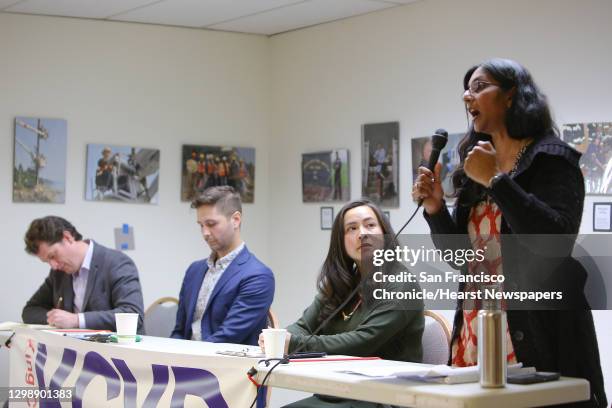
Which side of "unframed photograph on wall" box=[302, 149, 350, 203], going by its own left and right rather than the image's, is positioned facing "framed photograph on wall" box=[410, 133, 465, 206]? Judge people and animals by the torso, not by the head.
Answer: left

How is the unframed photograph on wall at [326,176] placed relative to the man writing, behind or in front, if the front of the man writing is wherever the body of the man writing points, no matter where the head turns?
behind

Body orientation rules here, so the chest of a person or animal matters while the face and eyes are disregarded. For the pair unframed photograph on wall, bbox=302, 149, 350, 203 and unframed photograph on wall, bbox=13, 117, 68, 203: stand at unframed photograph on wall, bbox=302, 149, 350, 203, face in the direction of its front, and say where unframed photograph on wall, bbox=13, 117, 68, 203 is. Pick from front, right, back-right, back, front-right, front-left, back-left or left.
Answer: front-right

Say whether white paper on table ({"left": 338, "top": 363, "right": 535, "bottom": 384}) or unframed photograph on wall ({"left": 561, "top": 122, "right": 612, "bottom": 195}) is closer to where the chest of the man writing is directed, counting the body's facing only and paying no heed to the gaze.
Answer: the white paper on table

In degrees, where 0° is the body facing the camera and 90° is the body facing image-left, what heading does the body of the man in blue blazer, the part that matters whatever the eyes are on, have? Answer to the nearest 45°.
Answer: approximately 45°

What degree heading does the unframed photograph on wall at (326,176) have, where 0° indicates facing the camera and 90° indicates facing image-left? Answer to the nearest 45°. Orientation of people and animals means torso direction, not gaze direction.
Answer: approximately 45°

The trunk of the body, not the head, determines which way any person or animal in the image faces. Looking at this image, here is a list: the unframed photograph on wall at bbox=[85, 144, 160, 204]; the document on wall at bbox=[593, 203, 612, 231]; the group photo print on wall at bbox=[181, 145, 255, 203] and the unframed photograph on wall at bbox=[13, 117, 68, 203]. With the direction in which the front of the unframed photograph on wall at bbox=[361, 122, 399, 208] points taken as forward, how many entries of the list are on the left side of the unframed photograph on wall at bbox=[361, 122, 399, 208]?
1

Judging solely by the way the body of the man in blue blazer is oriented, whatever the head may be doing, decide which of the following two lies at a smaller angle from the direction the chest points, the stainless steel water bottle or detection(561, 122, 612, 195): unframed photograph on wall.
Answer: the stainless steel water bottle

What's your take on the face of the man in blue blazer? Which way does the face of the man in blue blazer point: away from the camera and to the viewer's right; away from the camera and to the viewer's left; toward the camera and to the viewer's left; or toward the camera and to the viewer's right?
toward the camera and to the viewer's left

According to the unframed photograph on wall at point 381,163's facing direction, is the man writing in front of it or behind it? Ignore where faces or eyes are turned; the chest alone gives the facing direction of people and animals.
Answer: in front

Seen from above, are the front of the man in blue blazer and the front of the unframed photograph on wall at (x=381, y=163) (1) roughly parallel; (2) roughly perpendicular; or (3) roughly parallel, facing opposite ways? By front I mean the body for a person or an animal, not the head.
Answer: roughly parallel

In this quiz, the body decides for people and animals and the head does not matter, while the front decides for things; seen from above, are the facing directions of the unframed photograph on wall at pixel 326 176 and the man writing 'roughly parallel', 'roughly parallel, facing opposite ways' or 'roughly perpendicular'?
roughly parallel

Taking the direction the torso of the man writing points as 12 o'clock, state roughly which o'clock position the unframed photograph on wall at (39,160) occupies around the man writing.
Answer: The unframed photograph on wall is roughly at 4 o'clock from the man writing.

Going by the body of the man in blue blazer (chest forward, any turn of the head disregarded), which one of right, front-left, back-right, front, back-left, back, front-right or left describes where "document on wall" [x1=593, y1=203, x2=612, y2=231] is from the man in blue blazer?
back-left

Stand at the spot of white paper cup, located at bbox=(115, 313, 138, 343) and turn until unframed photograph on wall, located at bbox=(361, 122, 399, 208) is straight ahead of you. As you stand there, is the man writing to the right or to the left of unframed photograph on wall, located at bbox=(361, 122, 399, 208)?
left

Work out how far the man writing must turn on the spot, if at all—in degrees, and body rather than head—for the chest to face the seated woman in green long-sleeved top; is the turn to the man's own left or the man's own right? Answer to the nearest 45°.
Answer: approximately 90° to the man's own left

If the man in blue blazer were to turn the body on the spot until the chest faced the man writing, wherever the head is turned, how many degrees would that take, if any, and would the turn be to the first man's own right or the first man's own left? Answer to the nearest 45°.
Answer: approximately 90° to the first man's own right
